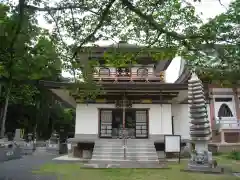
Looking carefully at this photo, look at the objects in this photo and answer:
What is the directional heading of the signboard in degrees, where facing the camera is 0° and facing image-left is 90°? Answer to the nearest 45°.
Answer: approximately 0°

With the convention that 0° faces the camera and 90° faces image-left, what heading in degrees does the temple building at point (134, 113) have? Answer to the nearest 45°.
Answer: approximately 0°

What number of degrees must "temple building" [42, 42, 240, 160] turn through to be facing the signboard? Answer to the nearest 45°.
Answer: approximately 45° to its left

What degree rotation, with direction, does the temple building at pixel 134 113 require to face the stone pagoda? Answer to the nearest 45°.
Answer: approximately 45° to its left

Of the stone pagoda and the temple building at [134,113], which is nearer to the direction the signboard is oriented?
the stone pagoda

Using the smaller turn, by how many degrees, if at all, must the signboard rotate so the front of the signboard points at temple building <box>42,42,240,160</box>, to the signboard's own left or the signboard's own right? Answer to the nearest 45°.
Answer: approximately 135° to the signboard's own right

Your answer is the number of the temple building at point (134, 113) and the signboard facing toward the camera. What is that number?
2
